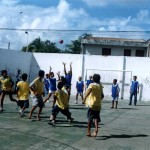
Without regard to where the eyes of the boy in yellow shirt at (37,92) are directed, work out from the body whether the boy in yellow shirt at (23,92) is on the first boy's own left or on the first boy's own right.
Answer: on the first boy's own left

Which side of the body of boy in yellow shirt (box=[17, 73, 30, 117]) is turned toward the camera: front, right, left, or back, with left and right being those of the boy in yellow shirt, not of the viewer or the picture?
back

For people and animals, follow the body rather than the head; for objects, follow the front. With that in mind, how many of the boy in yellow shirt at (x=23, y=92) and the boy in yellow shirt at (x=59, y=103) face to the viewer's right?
0

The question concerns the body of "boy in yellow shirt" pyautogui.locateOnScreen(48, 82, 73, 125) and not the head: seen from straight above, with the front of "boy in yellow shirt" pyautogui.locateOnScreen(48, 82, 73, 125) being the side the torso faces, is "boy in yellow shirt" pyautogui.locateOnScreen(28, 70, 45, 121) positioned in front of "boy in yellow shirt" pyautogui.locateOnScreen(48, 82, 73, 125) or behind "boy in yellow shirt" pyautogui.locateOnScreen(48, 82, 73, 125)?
in front

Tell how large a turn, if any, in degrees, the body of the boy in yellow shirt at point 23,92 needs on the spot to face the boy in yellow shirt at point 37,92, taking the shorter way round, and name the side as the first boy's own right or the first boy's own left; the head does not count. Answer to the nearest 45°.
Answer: approximately 135° to the first boy's own right

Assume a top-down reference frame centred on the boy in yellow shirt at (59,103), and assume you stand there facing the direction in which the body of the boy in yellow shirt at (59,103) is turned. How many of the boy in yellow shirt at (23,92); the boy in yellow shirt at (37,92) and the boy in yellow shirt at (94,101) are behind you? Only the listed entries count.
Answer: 1

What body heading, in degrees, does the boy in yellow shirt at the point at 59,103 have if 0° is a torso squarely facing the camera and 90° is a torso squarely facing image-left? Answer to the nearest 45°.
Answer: approximately 135°

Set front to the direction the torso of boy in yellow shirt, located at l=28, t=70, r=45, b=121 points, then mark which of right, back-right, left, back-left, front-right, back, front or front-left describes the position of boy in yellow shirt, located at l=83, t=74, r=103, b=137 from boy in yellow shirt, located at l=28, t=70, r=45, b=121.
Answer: right

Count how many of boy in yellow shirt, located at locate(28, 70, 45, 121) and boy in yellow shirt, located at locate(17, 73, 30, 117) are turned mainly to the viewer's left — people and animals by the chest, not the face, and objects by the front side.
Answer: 0

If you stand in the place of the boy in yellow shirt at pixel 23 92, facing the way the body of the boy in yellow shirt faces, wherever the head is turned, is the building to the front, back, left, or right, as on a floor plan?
front
